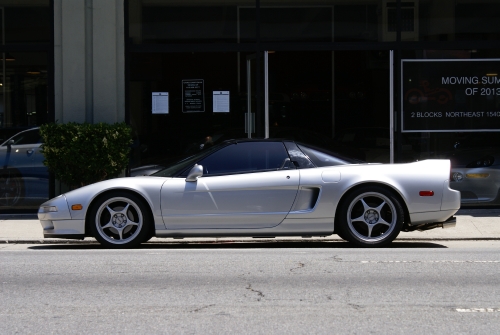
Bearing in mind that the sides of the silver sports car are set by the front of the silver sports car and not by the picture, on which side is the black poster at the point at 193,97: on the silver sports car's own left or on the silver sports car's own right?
on the silver sports car's own right

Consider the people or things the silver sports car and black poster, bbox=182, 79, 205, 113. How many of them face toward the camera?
1

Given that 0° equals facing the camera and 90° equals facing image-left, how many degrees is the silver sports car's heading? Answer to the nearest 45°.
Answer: approximately 90°

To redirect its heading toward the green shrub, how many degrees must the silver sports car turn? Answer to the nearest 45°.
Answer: approximately 45° to its right

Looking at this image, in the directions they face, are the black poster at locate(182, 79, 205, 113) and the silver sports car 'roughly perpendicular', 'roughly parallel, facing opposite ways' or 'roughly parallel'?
roughly perpendicular

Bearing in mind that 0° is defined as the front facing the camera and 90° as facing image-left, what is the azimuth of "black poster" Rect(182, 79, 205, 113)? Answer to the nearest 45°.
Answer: approximately 0°

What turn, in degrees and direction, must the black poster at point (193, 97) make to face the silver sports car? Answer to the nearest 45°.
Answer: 0° — it already faces it

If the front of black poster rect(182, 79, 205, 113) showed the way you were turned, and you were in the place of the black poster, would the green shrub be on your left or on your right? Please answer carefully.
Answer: on your right
